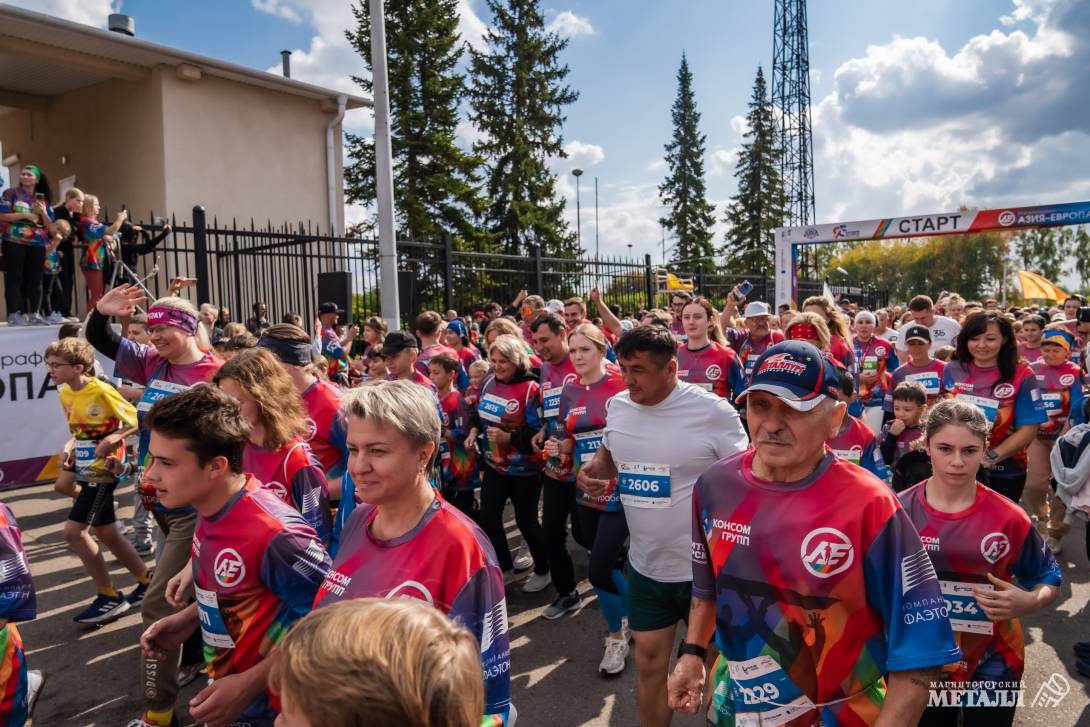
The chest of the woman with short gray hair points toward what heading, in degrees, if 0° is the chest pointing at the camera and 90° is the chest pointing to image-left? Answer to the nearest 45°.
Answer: approximately 45°

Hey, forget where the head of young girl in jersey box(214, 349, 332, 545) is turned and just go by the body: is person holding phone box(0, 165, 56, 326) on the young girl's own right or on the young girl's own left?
on the young girl's own right

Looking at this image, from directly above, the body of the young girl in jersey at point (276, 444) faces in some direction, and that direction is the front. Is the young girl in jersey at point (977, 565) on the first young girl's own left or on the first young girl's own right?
on the first young girl's own left

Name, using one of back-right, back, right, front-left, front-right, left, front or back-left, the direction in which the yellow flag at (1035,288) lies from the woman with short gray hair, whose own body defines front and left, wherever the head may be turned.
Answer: back

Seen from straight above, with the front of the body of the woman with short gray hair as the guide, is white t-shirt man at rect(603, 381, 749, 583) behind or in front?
behind

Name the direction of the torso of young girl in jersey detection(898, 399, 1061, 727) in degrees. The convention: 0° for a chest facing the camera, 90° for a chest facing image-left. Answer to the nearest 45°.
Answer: approximately 0°

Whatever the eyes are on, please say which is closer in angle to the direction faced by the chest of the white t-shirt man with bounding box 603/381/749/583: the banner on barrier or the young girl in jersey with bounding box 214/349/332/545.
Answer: the young girl in jersey
